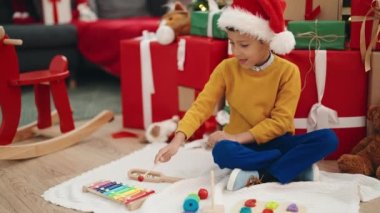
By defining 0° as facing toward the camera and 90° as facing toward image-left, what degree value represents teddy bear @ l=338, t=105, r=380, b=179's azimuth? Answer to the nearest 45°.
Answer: approximately 45°

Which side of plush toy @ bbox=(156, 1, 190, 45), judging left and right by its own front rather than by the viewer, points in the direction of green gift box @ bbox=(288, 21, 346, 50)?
left

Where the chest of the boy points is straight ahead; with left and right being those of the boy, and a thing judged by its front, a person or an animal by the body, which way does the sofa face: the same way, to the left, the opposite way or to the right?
the same way

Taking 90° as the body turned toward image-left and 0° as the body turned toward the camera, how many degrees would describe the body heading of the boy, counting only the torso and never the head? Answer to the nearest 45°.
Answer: approximately 0°

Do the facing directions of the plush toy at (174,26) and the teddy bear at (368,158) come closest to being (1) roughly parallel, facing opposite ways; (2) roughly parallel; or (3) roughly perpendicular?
roughly parallel

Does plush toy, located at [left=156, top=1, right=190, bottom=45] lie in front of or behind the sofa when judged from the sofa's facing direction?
in front

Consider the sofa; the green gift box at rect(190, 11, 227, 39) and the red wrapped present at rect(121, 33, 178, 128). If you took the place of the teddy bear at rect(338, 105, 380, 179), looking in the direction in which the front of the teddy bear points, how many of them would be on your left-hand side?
0

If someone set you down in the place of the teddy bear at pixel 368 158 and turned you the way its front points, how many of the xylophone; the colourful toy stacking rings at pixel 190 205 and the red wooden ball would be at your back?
0

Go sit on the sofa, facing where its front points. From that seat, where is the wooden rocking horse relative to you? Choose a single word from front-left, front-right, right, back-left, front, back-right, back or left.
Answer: front

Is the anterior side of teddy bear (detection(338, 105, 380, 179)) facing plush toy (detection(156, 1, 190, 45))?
no

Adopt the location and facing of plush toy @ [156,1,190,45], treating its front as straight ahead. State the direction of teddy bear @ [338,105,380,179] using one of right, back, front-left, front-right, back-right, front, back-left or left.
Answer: left

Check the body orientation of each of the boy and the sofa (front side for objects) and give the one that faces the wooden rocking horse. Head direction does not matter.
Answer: the sofa

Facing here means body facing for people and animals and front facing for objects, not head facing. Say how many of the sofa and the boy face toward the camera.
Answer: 2

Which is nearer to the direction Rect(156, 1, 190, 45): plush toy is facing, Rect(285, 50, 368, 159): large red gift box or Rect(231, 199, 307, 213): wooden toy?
the wooden toy

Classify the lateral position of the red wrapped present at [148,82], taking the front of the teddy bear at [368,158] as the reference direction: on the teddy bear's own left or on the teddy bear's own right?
on the teddy bear's own right

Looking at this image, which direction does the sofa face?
toward the camera
